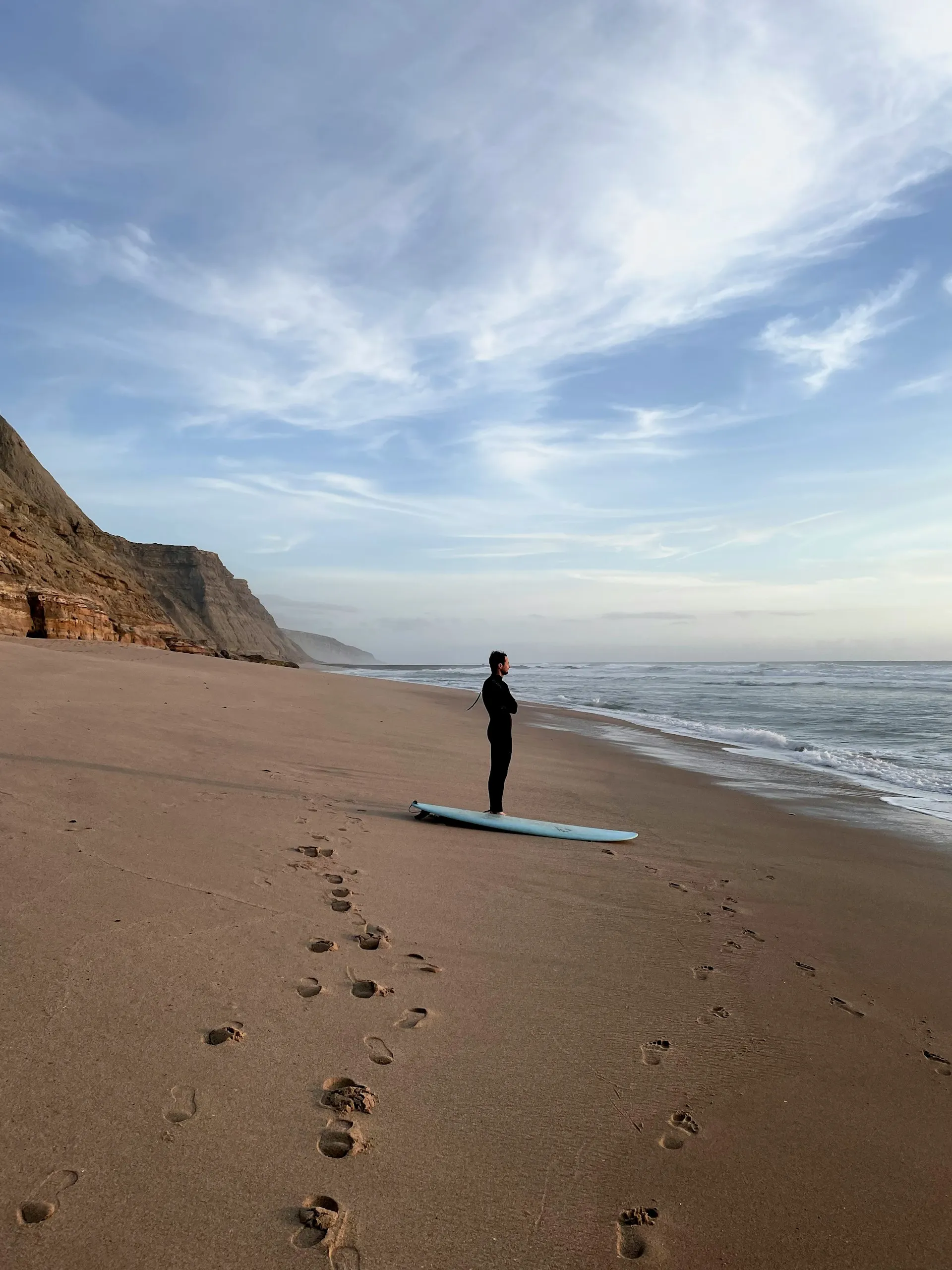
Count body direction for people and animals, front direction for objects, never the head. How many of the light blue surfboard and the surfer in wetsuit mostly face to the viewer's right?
2

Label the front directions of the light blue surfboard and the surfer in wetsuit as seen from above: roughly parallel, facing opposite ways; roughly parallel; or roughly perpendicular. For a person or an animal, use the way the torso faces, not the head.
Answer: roughly parallel

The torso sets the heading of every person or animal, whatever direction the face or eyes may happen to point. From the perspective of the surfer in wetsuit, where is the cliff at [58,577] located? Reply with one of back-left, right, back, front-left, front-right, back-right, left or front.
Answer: back-left

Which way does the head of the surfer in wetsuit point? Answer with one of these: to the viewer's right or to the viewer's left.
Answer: to the viewer's right

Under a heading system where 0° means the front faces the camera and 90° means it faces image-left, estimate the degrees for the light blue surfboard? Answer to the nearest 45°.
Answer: approximately 270°

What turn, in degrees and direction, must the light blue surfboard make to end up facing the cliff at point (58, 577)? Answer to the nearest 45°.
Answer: approximately 135° to its left

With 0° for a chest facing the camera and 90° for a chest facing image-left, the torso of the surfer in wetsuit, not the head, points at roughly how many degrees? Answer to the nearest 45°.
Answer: approximately 270°

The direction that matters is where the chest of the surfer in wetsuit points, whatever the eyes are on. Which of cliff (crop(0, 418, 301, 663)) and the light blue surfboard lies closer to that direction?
the light blue surfboard

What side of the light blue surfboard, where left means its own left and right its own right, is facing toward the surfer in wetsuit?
left
